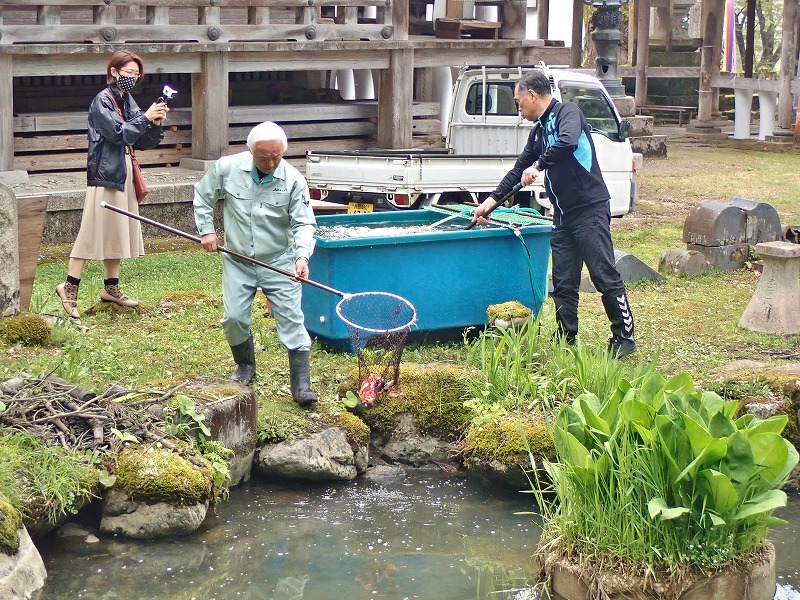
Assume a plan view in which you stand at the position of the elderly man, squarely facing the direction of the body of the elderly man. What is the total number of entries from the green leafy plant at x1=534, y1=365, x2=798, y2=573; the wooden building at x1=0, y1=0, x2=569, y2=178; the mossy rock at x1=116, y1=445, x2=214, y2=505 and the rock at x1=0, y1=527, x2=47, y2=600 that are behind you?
1

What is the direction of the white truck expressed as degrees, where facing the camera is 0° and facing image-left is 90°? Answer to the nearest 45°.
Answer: approximately 225°

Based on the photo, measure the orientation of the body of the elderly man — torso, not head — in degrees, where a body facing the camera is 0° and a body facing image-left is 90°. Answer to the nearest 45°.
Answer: approximately 0°

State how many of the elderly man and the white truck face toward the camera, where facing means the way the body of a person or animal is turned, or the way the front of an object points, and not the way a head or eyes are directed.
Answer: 1

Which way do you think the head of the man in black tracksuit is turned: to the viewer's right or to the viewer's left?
to the viewer's left

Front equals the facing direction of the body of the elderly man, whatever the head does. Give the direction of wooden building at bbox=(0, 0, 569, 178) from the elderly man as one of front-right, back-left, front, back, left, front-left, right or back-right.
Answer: back

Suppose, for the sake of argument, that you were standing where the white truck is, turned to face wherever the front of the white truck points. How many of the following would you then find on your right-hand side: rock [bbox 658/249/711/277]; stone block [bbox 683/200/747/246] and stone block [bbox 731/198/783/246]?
3

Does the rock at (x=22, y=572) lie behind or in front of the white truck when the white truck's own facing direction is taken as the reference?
behind

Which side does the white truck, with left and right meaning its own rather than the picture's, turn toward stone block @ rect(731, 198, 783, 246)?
right

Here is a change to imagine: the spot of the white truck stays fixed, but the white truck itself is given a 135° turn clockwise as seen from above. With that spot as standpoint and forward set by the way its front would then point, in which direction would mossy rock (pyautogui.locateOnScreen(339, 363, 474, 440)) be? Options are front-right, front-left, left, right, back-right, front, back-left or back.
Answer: front

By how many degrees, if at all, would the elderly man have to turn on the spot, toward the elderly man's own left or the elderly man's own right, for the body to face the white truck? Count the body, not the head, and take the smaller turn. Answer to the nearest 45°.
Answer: approximately 180°

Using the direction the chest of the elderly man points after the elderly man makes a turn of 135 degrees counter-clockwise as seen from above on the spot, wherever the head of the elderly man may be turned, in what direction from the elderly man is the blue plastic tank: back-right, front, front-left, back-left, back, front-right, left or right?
front

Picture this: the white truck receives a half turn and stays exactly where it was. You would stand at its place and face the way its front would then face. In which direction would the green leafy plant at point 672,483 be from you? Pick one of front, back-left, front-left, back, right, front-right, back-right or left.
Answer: front-left

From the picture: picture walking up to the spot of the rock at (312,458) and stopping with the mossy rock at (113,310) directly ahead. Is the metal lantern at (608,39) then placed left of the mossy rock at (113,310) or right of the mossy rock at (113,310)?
right
